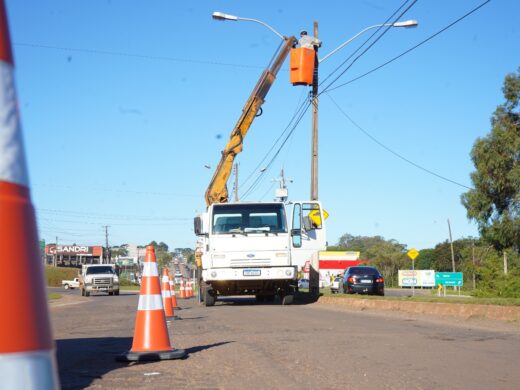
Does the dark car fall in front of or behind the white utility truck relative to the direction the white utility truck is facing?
behind

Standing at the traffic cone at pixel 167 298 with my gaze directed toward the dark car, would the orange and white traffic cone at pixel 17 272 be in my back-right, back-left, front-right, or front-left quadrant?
back-right

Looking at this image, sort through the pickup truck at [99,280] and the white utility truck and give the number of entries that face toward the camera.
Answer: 2

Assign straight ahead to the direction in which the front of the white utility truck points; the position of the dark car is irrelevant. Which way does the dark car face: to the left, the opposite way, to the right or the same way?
the opposite way

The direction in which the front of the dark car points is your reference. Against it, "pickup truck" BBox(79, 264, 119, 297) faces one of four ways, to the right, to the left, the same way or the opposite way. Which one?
the opposite way

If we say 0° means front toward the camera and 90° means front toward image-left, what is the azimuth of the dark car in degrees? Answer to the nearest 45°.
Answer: approximately 180°

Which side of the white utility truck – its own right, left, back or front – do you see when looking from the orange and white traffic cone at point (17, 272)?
front

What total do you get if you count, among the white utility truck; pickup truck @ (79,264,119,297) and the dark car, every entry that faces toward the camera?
2

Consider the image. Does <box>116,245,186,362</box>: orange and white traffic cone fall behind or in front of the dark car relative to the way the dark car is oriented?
behind

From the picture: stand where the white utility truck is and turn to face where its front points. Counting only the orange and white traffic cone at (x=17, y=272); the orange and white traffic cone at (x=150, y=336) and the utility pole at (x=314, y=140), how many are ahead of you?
2

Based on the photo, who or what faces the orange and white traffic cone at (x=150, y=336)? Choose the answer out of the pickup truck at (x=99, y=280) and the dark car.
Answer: the pickup truck

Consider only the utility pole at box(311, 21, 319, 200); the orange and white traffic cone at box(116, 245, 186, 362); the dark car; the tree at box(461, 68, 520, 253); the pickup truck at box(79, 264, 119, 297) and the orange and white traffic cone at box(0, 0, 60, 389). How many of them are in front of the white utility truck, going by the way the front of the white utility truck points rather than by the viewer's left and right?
2

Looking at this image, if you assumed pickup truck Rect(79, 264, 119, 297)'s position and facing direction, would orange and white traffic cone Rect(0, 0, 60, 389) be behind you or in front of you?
in front
